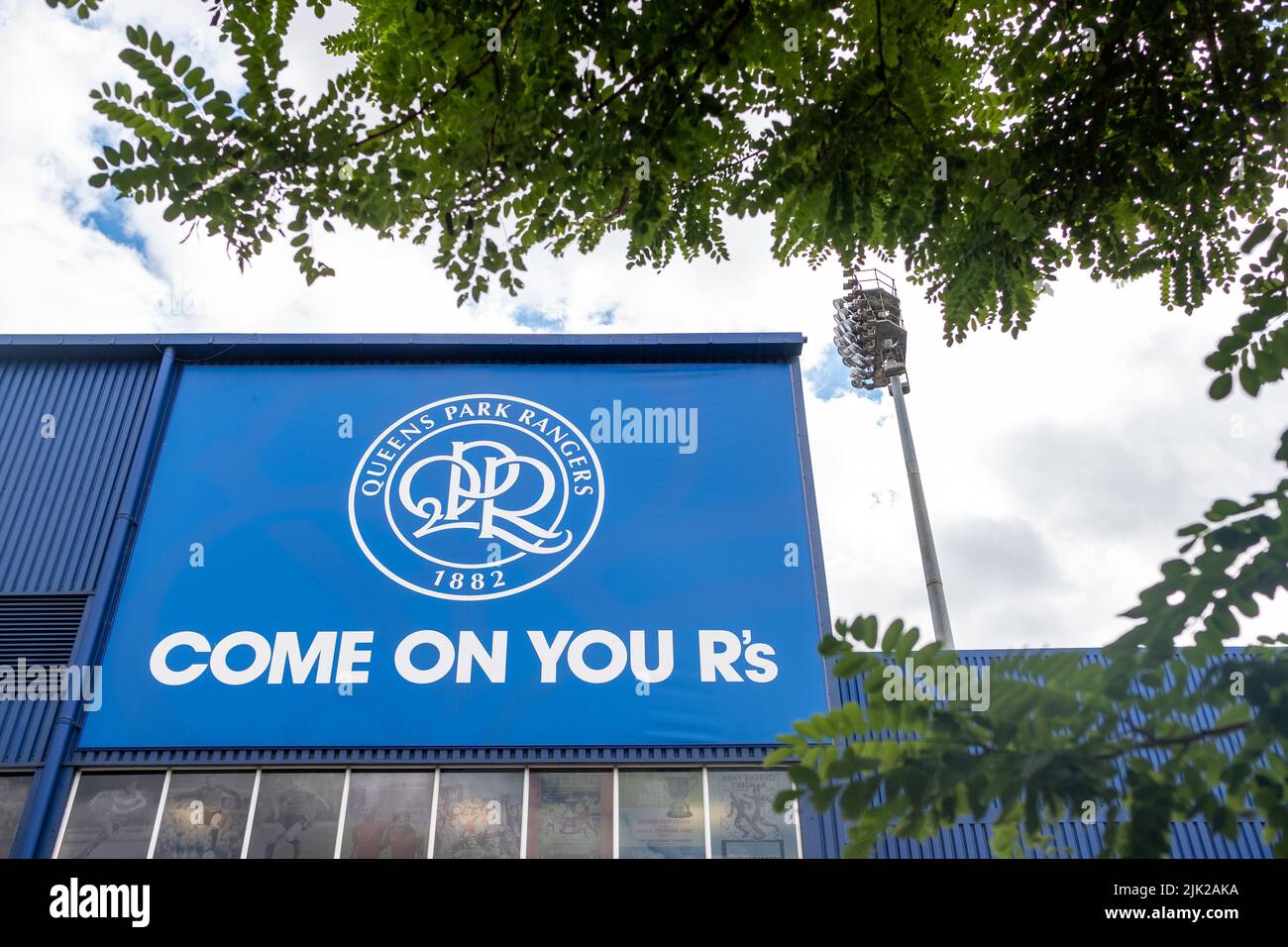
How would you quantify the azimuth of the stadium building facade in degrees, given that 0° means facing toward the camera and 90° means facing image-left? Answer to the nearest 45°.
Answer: approximately 0°

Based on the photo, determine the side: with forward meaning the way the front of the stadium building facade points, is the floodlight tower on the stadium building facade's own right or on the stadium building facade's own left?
on the stadium building facade's own left
